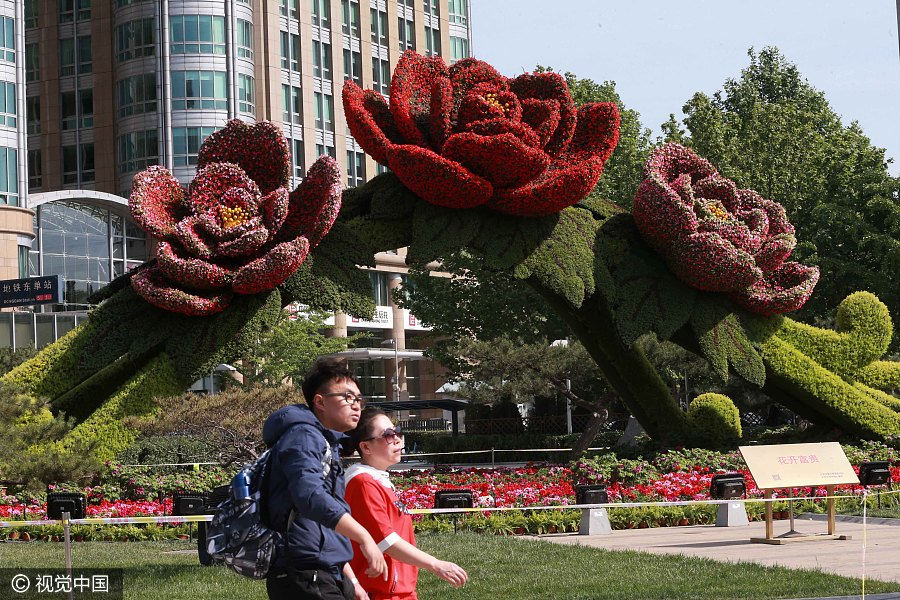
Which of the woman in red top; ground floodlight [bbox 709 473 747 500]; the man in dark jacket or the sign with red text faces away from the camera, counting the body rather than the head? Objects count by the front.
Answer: the ground floodlight

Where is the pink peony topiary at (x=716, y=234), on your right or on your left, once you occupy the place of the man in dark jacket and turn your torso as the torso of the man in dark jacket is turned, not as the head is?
on your left

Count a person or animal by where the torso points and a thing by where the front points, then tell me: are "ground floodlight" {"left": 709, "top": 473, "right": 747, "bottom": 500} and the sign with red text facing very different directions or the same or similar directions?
very different directions

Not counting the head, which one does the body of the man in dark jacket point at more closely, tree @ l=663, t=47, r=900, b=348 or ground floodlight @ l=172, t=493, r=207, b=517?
the tree

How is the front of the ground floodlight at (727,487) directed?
away from the camera

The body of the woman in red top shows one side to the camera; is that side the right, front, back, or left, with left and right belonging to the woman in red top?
right

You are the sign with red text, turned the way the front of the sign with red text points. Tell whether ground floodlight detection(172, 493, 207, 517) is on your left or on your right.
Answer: on your right

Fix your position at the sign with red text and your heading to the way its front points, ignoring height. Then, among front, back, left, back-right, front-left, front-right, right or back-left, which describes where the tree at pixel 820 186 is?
back

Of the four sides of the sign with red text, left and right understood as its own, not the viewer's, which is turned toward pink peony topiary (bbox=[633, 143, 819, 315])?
back

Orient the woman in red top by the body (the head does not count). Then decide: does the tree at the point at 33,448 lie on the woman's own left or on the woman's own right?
on the woman's own left

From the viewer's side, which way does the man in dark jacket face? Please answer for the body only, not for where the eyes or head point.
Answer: to the viewer's right

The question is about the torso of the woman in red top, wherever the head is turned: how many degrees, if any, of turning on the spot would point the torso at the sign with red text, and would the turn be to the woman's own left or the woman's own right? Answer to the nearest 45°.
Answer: approximately 45° to the woman's own left

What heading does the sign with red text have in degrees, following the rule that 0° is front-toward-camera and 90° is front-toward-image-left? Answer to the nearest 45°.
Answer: approximately 0°
